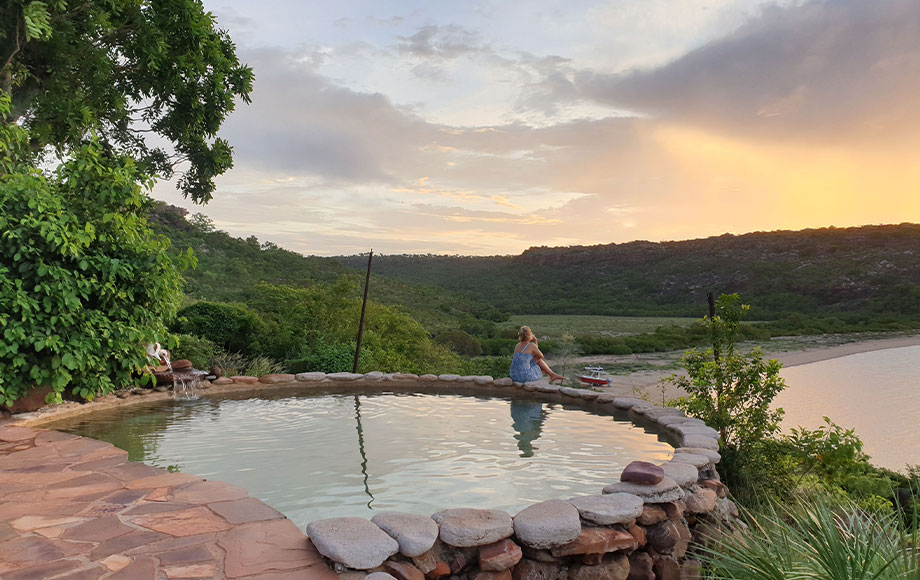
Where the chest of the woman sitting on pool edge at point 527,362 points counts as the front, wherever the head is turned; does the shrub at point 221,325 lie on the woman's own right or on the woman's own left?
on the woman's own left

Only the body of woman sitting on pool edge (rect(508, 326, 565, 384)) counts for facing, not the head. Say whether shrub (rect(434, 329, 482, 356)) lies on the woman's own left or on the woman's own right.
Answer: on the woman's own left

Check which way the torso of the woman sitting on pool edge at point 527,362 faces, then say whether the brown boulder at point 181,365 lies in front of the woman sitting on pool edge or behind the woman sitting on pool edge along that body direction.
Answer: behind

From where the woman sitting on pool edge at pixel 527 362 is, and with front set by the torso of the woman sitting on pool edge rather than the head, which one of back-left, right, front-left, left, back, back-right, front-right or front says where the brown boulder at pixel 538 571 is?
back-right

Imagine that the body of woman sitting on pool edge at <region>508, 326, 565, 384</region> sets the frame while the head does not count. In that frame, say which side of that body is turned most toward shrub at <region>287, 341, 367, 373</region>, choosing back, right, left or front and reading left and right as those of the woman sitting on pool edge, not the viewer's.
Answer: left

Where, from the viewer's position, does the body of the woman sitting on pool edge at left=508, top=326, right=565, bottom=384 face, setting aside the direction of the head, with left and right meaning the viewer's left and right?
facing away from the viewer and to the right of the viewer

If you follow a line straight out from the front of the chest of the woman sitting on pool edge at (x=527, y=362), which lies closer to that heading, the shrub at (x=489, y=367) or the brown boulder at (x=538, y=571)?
the shrub

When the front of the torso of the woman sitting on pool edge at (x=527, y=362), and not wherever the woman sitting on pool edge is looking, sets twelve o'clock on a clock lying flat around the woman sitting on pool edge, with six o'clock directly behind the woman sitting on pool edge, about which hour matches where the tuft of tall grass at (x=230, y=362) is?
The tuft of tall grass is roughly at 8 o'clock from the woman sitting on pool edge.

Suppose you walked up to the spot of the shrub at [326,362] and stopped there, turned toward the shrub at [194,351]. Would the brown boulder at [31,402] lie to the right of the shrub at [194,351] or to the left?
left

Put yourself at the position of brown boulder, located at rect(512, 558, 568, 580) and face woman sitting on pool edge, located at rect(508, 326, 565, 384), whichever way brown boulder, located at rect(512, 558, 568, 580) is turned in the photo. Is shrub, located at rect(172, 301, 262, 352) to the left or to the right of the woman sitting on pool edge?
left

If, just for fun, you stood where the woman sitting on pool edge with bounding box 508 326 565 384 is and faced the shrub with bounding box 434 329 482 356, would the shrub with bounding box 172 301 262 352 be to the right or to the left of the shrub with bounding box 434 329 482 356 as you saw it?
left
